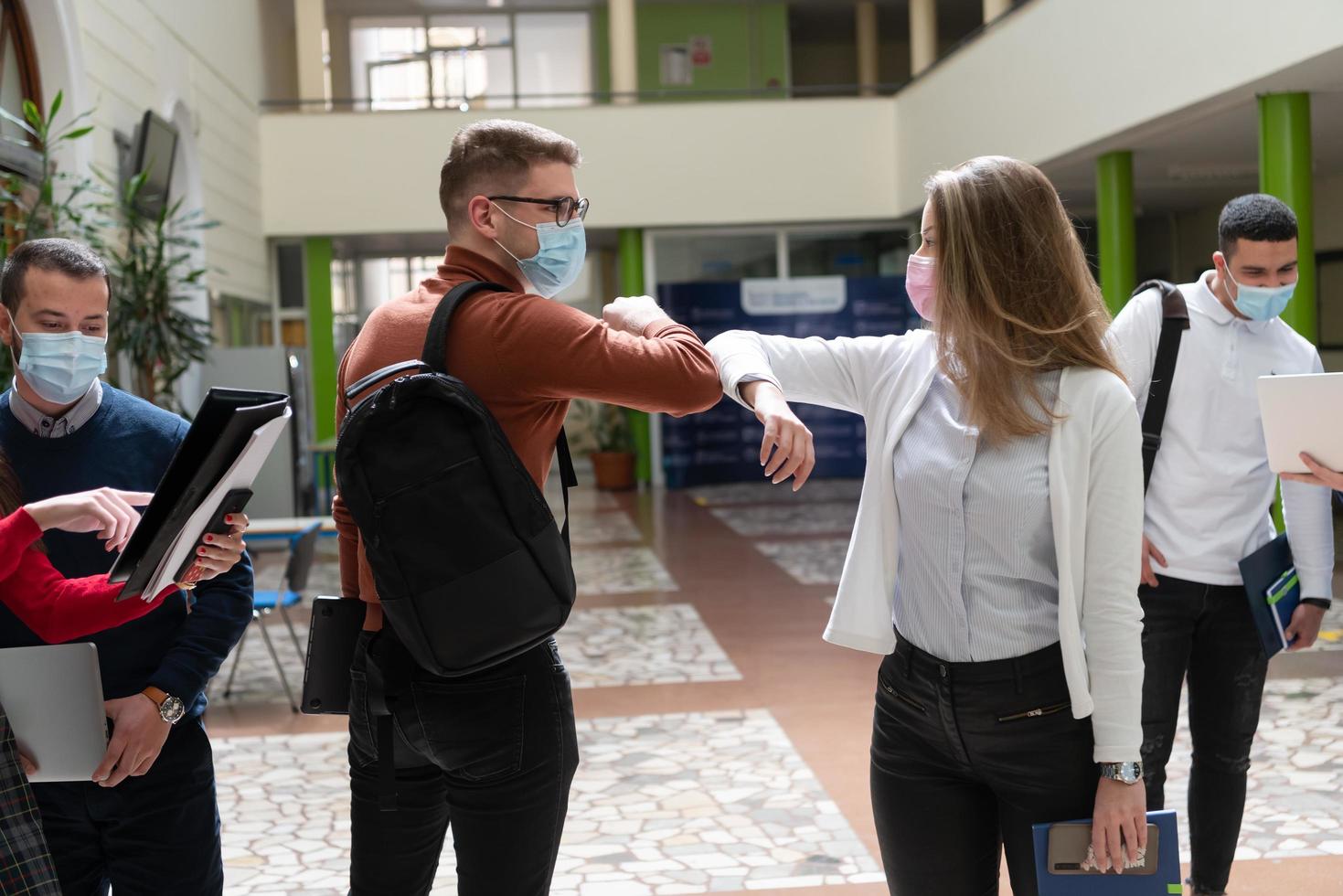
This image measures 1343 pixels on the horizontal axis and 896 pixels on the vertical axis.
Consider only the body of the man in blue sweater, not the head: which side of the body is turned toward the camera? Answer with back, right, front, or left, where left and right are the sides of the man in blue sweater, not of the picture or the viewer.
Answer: front

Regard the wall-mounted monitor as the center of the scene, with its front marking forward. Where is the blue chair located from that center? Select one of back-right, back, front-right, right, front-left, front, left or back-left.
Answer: front-right

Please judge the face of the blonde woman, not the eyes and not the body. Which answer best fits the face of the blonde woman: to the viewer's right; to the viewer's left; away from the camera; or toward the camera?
to the viewer's left

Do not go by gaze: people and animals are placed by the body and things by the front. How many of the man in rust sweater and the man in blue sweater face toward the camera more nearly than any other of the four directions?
1

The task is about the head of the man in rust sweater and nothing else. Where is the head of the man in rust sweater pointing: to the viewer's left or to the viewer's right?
to the viewer's right

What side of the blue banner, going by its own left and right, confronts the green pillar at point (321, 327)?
right

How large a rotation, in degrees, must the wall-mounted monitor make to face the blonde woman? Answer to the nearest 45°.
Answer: approximately 45° to its right

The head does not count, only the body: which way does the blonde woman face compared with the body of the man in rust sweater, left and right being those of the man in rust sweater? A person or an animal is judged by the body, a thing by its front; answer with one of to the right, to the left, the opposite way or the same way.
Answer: the opposite way

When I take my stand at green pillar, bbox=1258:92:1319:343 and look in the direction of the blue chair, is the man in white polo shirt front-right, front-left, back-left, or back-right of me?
front-left

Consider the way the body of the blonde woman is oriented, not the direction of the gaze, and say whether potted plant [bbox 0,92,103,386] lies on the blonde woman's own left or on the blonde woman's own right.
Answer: on the blonde woman's own right

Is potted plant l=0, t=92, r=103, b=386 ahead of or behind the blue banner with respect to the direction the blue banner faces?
ahead

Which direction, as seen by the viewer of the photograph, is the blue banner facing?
facing the viewer

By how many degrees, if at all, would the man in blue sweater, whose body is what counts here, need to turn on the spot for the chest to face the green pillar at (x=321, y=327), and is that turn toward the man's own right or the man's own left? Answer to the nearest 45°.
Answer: approximately 180°

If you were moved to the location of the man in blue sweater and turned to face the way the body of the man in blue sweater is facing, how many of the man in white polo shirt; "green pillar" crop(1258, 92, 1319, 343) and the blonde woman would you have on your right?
0

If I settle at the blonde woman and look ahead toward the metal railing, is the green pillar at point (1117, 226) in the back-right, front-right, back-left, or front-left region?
front-right
